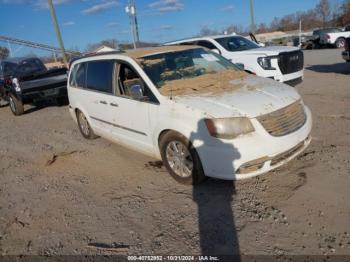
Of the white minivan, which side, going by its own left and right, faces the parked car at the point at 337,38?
left

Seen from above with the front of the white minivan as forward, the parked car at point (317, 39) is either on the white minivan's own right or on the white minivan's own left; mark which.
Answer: on the white minivan's own left

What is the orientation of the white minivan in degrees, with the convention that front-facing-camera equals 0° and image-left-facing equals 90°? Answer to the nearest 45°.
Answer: approximately 315°

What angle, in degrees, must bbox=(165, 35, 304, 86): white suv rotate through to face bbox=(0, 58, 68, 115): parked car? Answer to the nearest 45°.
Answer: approximately 135° to its right

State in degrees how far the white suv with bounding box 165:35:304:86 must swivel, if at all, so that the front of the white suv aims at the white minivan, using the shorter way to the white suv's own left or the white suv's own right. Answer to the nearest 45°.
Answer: approximately 45° to the white suv's own right

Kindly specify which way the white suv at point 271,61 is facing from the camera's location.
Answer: facing the viewer and to the right of the viewer

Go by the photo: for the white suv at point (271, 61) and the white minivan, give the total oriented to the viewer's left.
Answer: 0
